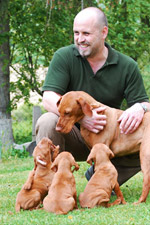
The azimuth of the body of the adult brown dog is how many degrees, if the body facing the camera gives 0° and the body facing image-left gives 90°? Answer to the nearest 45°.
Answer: approximately 90°

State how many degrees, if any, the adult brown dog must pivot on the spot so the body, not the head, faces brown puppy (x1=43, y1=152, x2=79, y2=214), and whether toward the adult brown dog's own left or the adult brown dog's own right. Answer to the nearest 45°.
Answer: approximately 45° to the adult brown dog's own left

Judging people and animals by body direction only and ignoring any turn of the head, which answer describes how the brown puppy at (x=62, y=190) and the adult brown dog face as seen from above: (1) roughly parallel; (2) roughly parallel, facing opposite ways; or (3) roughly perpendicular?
roughly perpendicular

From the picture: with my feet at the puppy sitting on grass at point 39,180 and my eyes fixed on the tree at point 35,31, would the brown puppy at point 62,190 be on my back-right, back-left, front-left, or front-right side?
back-right
